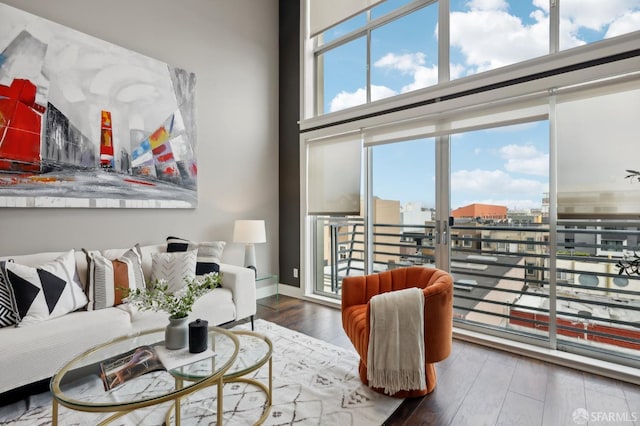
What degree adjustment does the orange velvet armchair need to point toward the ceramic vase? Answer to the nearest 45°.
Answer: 0° — it already faces it

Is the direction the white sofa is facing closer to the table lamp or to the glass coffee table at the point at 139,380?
the glass coffee table

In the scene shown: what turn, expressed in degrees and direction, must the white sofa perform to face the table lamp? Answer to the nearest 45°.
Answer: approximately 90° to its left

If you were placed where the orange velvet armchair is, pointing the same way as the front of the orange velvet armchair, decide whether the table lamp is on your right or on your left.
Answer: on your right

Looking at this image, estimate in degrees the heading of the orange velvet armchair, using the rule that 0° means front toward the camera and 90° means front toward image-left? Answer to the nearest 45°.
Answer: approximately 45°

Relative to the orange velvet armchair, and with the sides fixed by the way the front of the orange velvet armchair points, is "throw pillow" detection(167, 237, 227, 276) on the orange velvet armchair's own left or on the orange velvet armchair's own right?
on the orange velvet armchair's own right

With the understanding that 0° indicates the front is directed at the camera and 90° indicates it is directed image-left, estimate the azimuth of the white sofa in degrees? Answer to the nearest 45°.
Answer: approximately 315°
